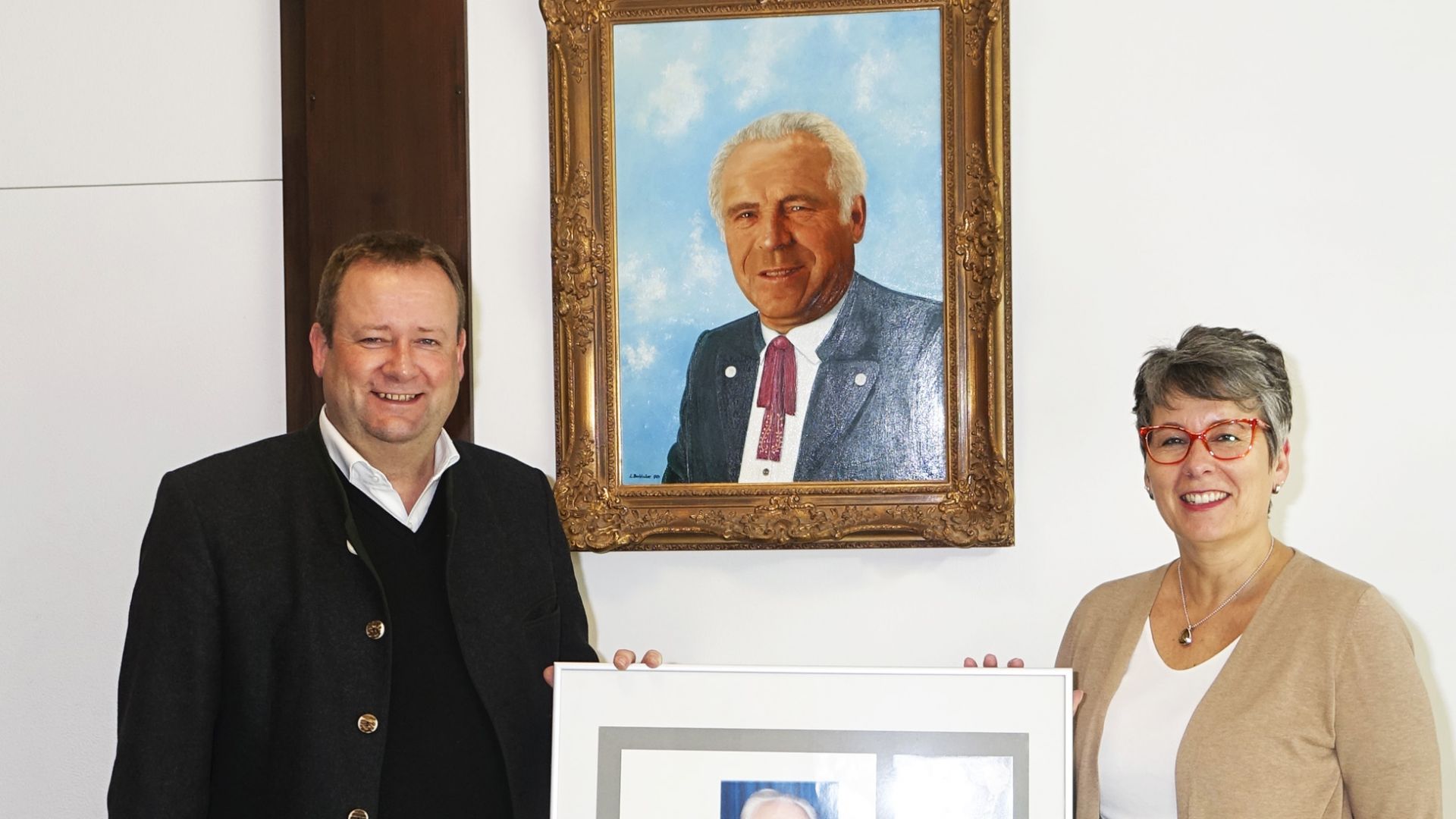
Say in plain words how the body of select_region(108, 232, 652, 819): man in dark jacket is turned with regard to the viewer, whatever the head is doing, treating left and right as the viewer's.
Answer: facing the viewer and to the right of the viewer

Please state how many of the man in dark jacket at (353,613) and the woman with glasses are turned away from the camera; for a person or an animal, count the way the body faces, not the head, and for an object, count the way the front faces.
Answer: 0

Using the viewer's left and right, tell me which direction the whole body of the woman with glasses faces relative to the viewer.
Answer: facing the viewer and to the left of the viewer

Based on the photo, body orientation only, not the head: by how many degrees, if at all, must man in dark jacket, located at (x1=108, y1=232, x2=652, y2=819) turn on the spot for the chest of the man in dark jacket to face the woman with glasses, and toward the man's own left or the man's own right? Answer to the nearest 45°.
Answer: approximately 45° to the man's own left

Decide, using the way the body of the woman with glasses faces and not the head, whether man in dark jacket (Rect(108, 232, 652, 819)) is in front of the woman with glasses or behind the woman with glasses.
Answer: in front
